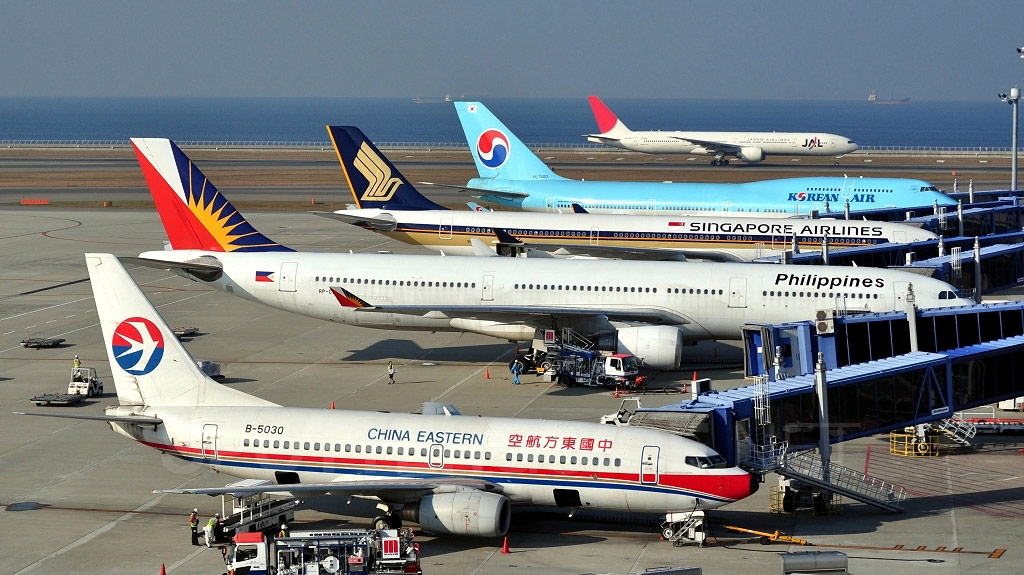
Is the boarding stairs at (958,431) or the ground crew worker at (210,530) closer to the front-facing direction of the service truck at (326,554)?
the ground crew worker

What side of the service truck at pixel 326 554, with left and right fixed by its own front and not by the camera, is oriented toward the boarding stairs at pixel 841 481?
back

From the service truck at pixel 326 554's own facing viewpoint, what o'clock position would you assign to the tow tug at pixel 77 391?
The tow tug is roughly at 2 o'clock from the service truck.

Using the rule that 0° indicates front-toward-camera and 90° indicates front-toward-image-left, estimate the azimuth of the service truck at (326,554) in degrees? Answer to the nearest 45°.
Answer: approximately 90°

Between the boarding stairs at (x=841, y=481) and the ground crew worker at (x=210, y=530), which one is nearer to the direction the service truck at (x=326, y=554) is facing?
the ground crew worker
